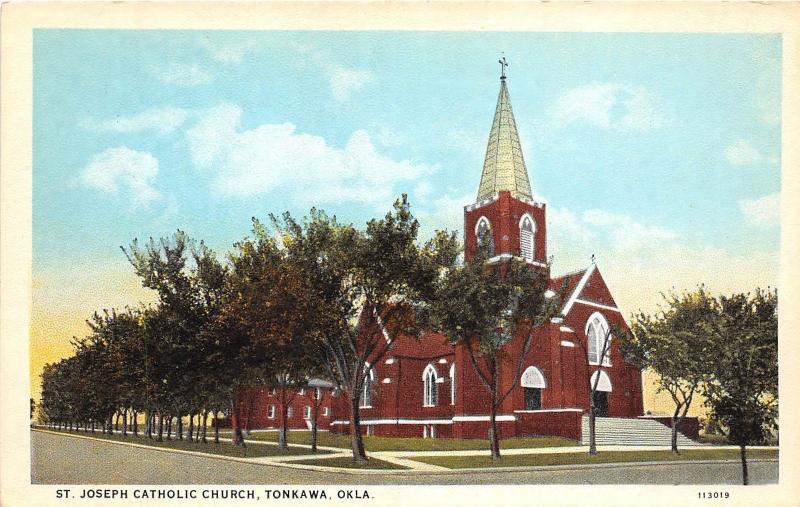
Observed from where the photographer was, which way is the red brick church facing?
facing the viewer and to the right of the viewer

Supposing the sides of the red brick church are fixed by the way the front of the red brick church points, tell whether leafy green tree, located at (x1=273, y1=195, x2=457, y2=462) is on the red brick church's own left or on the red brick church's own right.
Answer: on the red brick church's own right

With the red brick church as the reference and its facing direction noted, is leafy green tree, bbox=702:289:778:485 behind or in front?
in front

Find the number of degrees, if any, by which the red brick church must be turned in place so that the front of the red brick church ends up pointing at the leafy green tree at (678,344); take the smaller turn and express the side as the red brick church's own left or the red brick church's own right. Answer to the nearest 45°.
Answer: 0° — it already faces it

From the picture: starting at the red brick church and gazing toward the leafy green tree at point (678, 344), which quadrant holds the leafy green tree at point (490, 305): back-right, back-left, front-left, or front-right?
front-right

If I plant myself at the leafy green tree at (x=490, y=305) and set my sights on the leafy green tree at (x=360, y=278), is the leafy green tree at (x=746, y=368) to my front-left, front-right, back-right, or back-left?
back-left

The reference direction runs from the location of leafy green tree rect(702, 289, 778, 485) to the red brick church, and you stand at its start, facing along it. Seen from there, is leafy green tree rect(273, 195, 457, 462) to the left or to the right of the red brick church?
left

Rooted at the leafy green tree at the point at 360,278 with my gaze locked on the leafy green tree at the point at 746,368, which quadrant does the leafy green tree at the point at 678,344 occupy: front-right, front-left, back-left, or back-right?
front-left
